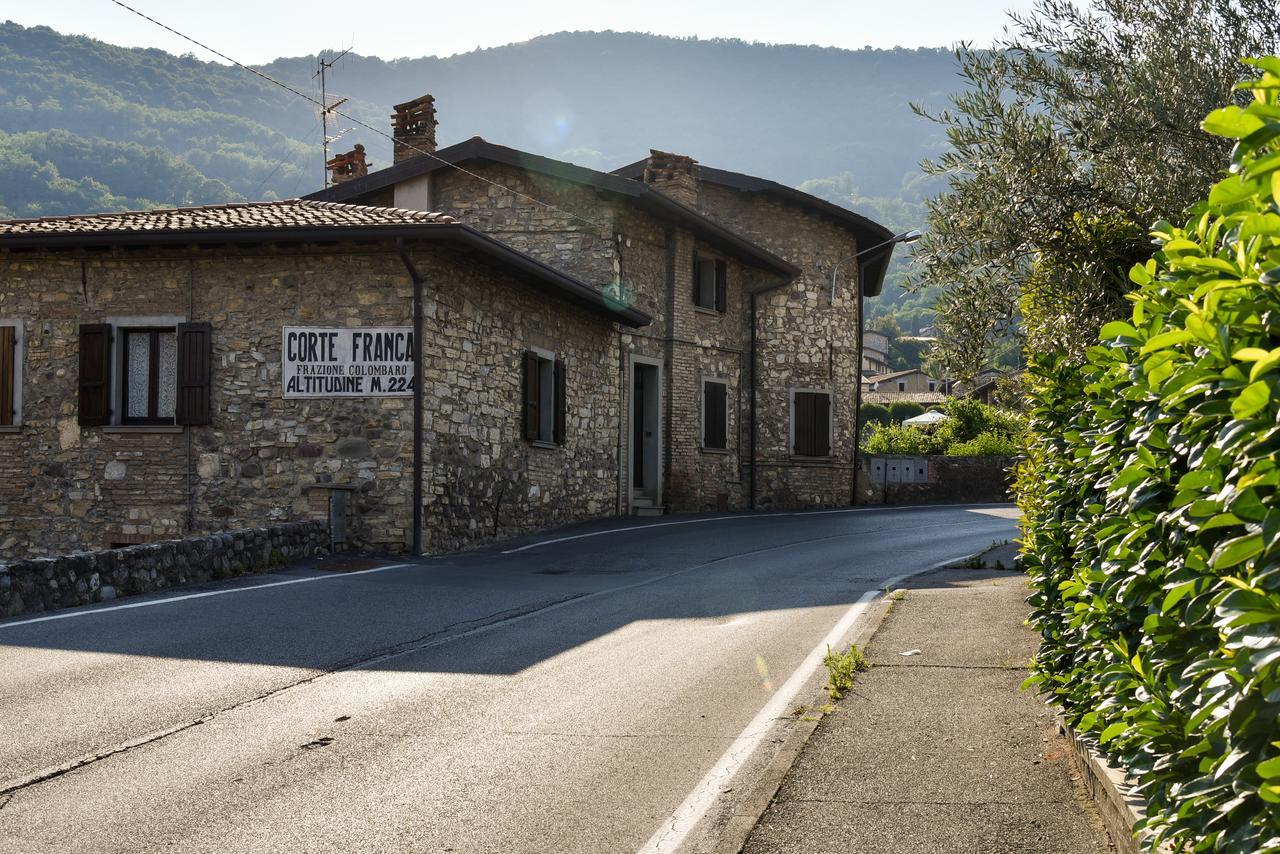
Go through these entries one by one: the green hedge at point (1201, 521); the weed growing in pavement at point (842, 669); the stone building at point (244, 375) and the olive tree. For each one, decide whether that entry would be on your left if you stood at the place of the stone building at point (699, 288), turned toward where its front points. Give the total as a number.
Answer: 0

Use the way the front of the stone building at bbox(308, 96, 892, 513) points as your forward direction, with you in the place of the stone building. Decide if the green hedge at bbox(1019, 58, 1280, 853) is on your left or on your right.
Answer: on your right

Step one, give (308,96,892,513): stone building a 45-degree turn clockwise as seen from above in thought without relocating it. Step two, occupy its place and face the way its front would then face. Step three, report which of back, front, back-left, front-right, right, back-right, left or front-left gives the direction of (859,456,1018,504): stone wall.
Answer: back-left

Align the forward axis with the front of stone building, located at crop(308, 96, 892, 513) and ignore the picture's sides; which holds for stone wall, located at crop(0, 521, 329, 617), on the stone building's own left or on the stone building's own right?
on the stone building's own right

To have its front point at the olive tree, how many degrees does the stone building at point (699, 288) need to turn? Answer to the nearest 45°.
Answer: approximately 45° to its right

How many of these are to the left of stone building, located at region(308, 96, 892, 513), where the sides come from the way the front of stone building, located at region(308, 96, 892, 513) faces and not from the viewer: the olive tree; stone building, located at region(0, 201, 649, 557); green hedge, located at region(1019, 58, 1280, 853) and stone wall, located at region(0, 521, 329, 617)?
0

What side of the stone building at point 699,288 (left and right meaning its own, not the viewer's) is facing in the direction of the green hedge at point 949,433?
left

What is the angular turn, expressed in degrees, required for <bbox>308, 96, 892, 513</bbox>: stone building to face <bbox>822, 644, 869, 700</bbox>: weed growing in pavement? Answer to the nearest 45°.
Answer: approximately 45° to its right

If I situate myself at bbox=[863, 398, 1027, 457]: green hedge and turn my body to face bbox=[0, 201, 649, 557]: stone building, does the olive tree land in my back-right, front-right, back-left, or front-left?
front-left

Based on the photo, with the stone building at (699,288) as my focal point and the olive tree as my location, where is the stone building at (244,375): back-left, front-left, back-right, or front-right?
front-left
